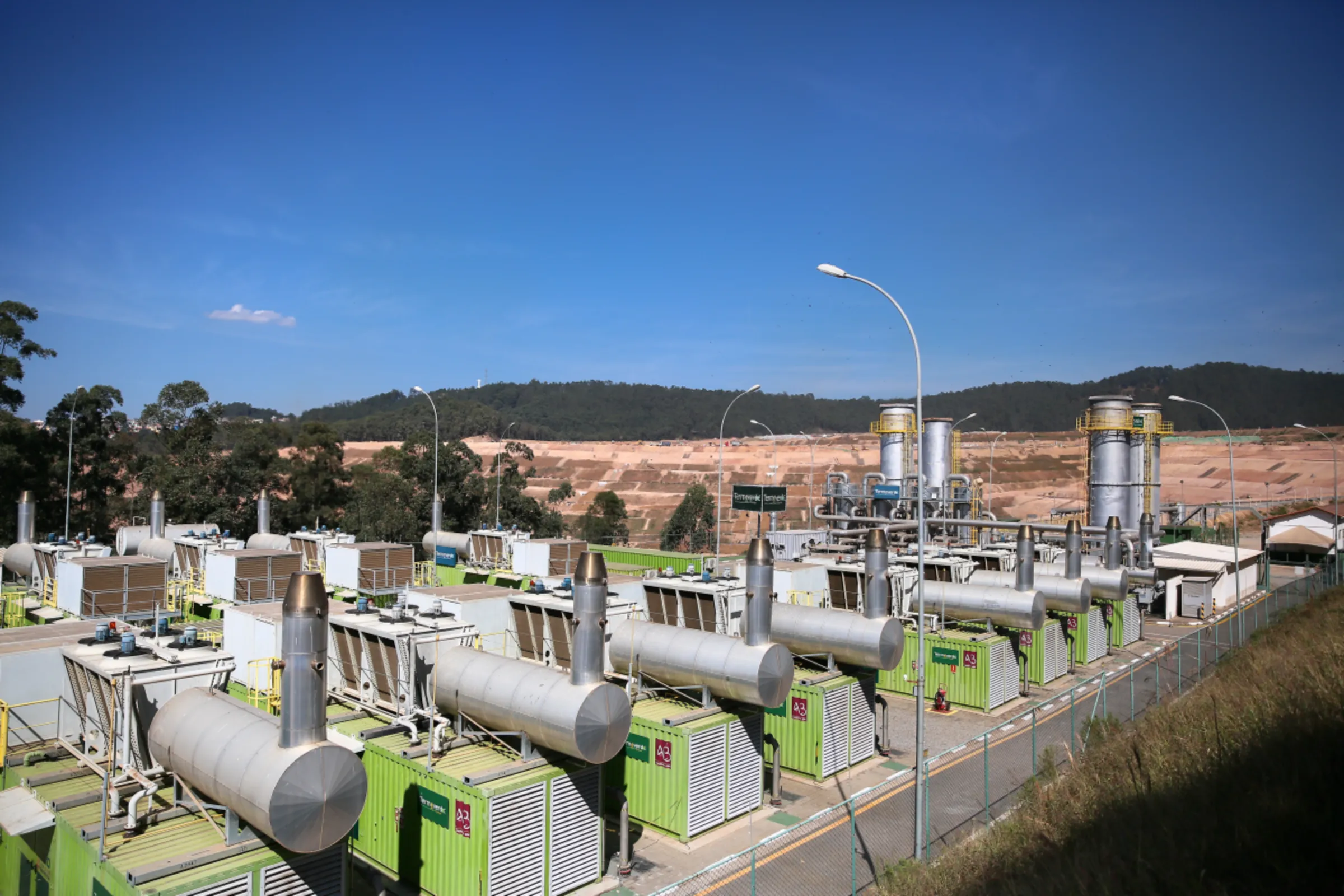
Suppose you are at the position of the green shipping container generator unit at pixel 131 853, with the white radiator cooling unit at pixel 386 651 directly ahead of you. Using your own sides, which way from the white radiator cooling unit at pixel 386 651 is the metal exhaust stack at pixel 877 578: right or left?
right

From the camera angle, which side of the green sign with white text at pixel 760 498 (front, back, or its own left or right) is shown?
front

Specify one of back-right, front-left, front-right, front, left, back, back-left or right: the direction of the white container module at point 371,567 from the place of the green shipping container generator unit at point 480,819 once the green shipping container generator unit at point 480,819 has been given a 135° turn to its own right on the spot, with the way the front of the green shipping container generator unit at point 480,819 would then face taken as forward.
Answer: right

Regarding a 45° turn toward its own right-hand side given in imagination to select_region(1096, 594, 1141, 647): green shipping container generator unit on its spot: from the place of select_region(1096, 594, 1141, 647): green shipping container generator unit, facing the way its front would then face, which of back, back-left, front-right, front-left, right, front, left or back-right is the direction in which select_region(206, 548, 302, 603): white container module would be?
front-right

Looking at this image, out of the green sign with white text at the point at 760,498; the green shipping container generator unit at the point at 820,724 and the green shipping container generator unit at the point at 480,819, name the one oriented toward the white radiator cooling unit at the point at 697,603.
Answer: the green sign with white text

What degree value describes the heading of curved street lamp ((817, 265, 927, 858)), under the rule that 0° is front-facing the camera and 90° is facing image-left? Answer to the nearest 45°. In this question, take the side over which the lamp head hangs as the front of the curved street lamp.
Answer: approximately 90°

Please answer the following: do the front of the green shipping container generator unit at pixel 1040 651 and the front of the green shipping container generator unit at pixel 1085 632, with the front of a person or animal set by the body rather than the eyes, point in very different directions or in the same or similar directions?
same or similar directions

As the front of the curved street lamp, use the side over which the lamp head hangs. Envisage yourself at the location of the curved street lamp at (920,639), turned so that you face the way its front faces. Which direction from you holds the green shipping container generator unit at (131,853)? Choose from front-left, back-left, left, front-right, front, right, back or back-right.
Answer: front-left

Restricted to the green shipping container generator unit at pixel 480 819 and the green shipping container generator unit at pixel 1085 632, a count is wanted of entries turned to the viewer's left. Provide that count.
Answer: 0

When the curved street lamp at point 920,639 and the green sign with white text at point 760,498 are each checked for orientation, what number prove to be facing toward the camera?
1

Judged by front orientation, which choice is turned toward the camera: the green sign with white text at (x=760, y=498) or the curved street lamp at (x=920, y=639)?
the green sign with white text

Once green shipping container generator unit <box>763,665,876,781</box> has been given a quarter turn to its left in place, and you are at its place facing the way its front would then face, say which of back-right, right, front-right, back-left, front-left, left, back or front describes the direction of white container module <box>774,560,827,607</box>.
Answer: front-left

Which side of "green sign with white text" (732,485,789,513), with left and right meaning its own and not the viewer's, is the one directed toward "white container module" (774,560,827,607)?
front

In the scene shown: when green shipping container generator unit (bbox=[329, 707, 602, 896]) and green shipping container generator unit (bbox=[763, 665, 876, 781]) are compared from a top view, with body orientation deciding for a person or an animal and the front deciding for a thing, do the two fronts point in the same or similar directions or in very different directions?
same or similar directions

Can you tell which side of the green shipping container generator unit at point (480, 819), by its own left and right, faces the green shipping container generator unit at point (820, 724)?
left

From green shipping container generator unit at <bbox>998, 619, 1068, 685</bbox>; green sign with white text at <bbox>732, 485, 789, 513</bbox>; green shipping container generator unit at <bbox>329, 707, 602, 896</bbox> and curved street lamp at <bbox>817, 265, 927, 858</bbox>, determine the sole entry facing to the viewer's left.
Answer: the curved street lamp

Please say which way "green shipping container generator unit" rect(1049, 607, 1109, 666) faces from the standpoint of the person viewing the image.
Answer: facing the viewer and to the right of the viewer

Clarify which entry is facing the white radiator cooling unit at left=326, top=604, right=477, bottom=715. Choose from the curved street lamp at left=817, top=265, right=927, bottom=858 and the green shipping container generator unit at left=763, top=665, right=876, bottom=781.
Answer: the curved street lamp
